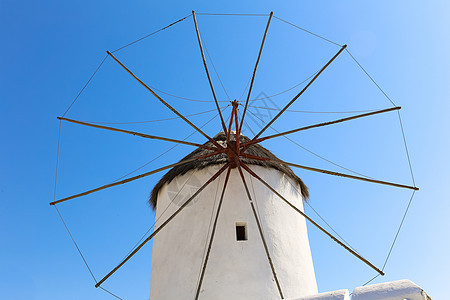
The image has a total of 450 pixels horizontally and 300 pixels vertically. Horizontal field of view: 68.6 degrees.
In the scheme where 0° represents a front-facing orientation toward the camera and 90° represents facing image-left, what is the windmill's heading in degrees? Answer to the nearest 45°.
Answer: approximately 0°
